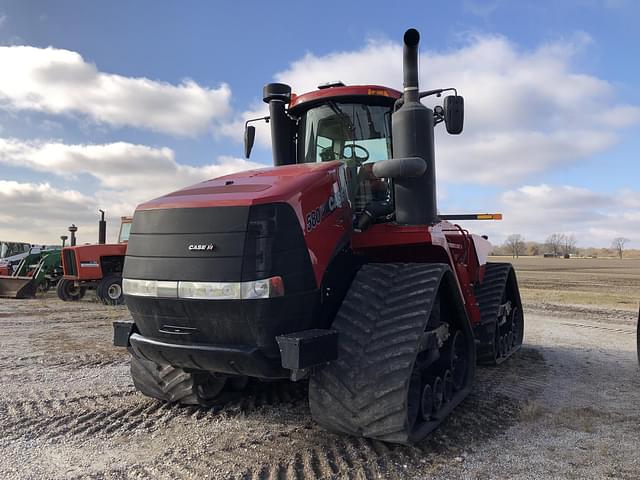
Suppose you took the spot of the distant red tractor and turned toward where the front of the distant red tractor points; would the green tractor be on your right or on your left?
on your right

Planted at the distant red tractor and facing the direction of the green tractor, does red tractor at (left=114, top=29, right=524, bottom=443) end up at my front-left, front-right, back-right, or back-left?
back-left

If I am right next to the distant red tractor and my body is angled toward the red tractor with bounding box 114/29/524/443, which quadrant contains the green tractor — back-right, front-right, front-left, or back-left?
back-right

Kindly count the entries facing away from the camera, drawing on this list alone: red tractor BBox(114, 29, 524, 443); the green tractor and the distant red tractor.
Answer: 0

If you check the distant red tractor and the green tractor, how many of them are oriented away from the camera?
0

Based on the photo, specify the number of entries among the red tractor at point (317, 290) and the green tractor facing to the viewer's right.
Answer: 0

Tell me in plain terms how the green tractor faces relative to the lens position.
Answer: facing the viewer and to the left of the viewer

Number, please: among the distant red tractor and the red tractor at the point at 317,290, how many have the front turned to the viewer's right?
0

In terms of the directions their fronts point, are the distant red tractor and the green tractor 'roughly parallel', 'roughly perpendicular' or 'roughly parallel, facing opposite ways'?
roughly parallel

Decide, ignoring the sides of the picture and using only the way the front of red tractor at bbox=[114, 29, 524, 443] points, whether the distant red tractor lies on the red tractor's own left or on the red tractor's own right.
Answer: on the red tractor's own right

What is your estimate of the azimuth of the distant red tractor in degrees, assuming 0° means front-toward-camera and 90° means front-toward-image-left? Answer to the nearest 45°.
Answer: approximately 45°

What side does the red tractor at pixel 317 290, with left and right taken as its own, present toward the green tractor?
right
